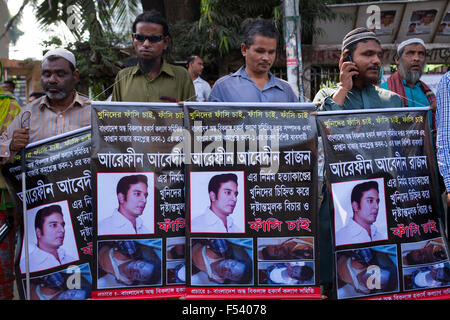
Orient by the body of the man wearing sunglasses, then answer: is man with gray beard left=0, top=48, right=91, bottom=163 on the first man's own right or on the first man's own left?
on the first man's own right

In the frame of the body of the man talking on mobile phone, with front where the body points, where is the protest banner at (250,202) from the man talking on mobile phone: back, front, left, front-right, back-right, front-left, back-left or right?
right

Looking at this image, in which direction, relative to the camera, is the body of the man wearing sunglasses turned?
toward the camera

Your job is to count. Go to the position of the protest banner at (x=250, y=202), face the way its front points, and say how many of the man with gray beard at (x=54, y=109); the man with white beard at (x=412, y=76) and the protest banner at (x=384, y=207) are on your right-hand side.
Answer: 1

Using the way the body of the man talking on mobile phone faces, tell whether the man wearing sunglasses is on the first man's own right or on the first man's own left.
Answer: on the first man's own right

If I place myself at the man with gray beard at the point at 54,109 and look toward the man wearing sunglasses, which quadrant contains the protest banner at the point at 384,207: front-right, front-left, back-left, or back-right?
front-right

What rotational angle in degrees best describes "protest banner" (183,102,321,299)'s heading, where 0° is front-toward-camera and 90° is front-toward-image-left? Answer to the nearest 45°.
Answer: approximately 0°

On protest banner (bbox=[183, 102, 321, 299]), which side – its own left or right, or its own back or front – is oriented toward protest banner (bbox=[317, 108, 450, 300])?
left

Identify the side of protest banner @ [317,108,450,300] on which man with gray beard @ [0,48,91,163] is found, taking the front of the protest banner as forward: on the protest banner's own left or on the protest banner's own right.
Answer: on the protest banner's own right

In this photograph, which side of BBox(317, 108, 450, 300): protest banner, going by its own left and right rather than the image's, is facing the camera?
front

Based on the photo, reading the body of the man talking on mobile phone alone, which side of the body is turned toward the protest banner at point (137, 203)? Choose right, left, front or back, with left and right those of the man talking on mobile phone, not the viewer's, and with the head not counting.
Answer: right

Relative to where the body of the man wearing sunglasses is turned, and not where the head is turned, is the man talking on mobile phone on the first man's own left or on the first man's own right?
on the first man's own left

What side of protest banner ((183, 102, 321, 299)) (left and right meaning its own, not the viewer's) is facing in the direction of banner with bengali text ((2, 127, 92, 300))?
right

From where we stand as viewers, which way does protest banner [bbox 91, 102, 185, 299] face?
facing the viewer
